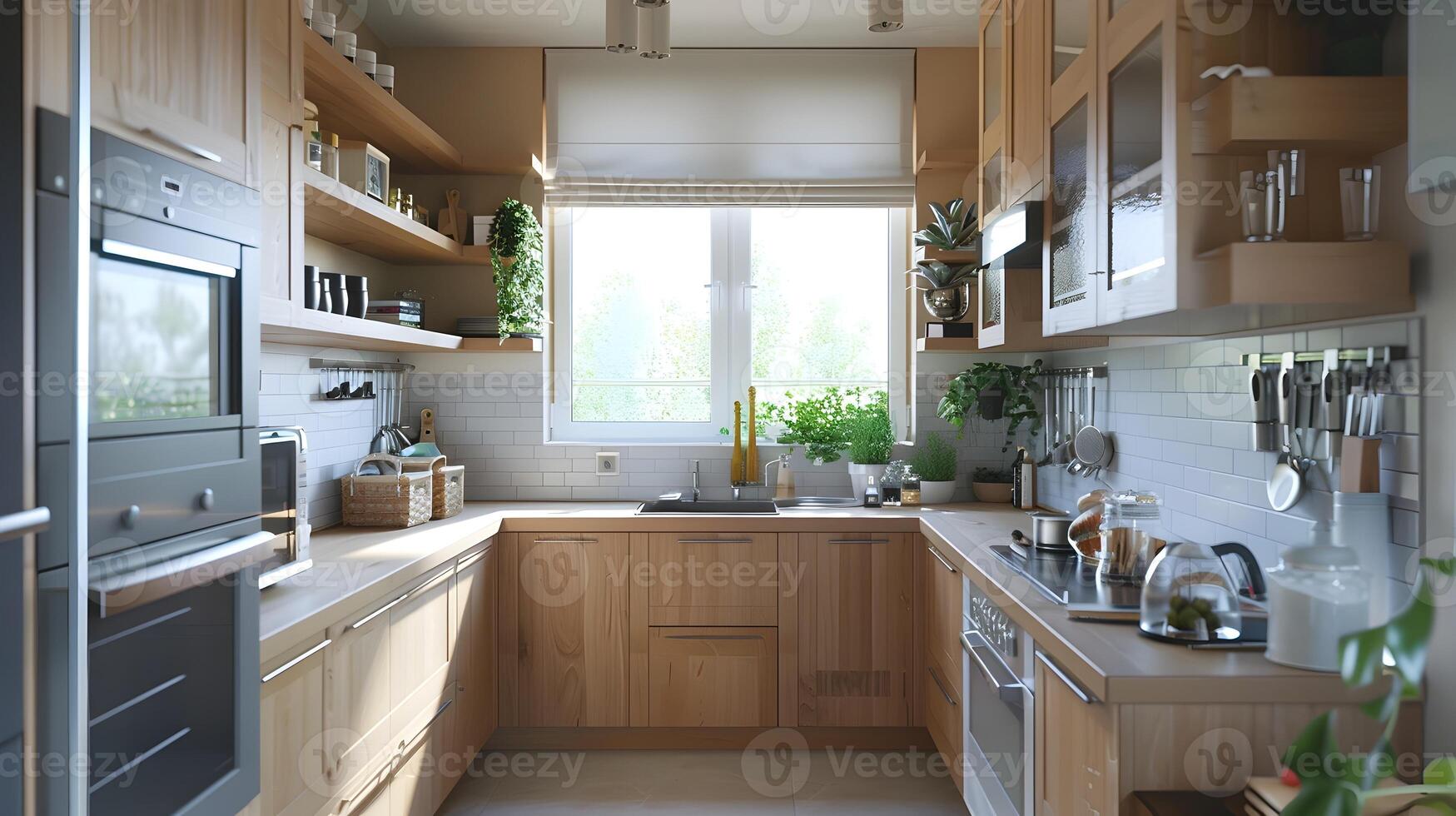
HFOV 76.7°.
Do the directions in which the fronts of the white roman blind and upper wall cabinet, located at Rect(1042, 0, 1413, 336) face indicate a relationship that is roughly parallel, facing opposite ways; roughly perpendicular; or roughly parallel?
roughly perpendicular

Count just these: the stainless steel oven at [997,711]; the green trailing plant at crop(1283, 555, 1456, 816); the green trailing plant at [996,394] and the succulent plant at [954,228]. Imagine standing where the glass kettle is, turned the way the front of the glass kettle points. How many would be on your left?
1

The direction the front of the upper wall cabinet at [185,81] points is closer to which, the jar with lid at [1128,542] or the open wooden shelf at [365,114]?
the jar with lid

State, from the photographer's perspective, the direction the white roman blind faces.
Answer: facing the viewer

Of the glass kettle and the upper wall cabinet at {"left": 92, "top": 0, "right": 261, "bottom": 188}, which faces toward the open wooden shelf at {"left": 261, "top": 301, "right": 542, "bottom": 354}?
the glass kettle

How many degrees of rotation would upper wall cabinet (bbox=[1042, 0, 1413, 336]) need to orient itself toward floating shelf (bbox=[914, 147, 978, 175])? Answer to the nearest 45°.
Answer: approximately 90° to its right

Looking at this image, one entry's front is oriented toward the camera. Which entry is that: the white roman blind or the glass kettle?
the white roman blind

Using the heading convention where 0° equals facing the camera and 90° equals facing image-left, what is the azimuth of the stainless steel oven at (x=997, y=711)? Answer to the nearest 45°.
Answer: approximately 90°

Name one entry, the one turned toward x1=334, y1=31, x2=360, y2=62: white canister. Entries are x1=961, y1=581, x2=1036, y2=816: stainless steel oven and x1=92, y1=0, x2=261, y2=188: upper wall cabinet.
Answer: the stainless steel oven

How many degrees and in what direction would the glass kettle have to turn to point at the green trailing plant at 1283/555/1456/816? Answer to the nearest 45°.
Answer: approximately 90° to its left

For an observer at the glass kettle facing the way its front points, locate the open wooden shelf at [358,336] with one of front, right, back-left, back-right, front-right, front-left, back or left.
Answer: front

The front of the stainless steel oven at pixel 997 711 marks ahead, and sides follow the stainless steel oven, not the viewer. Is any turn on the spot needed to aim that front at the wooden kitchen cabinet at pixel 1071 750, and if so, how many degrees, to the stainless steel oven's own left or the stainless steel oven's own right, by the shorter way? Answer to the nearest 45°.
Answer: approximately 90° to the stainless steel oven's own left

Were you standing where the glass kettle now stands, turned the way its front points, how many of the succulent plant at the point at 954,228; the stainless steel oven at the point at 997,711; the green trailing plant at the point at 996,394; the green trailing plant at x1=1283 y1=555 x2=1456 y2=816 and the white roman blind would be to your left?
1

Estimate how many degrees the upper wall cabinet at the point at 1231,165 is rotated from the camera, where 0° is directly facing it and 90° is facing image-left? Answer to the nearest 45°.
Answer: approximately 45°

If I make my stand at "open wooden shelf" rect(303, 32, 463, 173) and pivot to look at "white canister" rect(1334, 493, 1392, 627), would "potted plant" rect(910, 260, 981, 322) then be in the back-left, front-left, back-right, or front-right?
front-left

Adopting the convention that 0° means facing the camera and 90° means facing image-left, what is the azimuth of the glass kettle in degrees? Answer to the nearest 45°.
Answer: approximately 90°

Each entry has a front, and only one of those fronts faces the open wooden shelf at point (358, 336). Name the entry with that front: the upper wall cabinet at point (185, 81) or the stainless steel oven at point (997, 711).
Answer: the stainless steel oven

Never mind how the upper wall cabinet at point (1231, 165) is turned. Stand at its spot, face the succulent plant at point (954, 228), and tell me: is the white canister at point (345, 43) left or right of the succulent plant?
left

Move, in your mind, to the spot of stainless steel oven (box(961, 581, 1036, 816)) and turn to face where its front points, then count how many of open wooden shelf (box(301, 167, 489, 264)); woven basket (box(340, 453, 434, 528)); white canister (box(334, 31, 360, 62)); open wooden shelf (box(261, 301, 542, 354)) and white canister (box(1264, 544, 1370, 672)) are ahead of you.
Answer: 4
